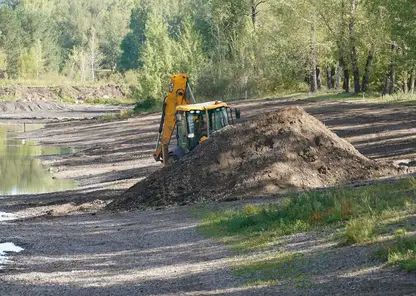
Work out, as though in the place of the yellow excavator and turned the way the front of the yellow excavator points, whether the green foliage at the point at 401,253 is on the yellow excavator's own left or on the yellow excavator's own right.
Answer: on the yellow excavator's own right

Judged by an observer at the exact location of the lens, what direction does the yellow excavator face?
facing away from the viewer and to the right of the viewer

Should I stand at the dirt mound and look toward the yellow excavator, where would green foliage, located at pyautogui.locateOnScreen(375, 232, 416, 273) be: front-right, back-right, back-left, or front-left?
back-left
